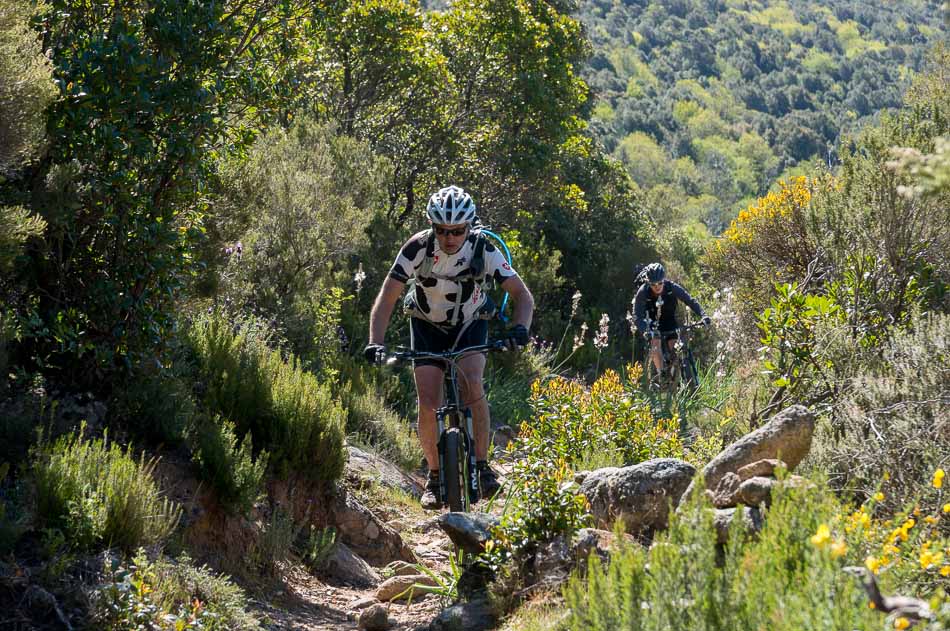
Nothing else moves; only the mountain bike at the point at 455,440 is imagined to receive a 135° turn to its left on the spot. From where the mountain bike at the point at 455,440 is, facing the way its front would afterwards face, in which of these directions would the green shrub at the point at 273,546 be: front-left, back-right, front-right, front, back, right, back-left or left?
back-left

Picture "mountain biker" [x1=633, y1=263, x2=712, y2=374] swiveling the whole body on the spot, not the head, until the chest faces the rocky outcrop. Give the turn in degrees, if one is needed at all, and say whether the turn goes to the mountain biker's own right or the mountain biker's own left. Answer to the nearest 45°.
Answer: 0° — they already face it

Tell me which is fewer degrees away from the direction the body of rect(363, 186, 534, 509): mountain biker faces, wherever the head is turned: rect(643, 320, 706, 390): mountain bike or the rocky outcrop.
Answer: the rocky outcrop

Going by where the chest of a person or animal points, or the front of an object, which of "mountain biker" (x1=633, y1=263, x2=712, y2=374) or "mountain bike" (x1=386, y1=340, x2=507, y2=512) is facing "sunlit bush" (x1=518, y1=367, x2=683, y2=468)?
the mountain biker

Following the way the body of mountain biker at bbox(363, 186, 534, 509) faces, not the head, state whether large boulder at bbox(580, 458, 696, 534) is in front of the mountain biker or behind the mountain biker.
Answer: in front

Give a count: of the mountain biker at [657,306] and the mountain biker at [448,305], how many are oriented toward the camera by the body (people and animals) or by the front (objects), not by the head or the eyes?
2

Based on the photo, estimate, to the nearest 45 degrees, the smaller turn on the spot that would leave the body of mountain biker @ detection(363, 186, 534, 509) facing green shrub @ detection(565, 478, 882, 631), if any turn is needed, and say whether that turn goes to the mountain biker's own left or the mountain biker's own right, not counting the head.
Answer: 0° — they already face it

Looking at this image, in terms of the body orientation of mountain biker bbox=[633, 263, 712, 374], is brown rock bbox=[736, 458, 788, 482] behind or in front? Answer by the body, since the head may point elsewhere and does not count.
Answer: in front

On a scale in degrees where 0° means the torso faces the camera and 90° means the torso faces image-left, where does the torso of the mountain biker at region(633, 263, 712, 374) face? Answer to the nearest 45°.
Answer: approximately 0°

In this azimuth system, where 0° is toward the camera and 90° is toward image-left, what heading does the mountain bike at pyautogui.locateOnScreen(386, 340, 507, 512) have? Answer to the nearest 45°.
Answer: approximately 0°
